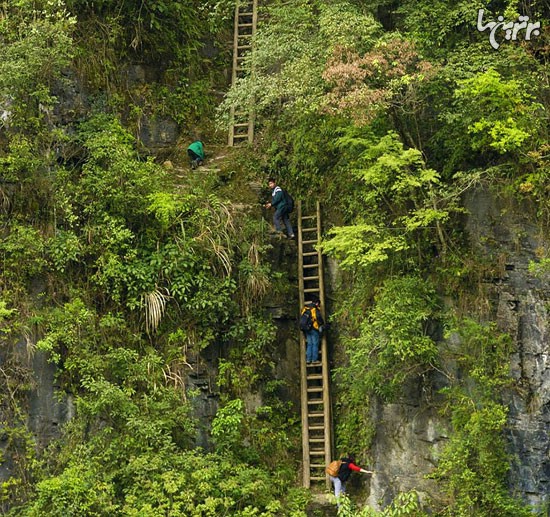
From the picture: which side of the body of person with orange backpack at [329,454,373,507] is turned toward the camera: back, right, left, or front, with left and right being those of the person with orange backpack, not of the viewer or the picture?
right
